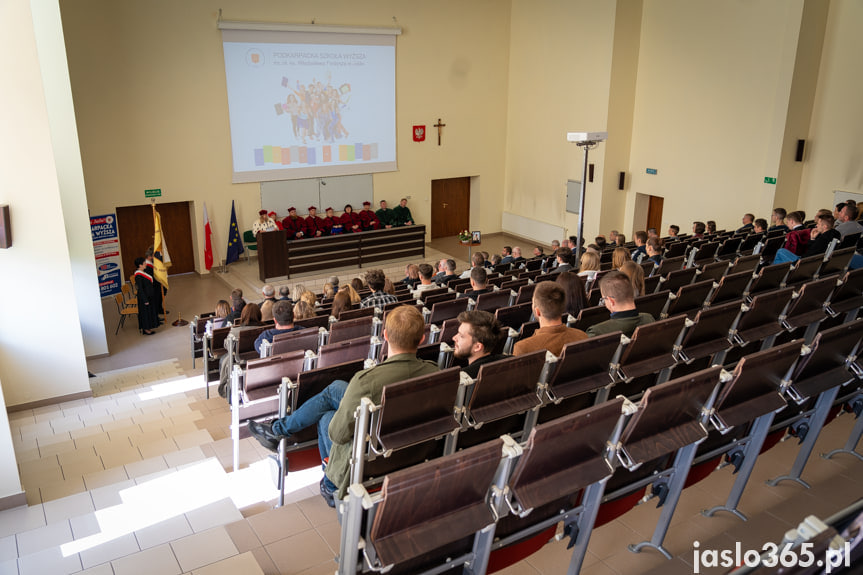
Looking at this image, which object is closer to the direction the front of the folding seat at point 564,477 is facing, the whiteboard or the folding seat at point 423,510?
the whiteboard

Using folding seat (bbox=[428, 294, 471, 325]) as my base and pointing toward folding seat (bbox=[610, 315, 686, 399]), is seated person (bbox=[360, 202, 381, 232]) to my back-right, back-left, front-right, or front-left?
back-left

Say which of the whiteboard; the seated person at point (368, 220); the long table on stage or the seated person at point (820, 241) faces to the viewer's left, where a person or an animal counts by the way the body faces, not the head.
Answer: the seated person at point (820, 241)

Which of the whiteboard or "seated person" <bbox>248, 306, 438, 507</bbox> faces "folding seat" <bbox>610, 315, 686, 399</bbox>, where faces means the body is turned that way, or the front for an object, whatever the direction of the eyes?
the whiteboard

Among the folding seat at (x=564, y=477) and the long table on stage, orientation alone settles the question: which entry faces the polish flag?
the folding seat

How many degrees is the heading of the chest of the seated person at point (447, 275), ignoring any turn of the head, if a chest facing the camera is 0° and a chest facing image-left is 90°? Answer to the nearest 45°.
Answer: approximately 135°

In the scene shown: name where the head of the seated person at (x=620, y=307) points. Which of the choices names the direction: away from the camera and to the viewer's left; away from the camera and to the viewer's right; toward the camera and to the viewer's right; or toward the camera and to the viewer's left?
away from the camera and to the viewer's left

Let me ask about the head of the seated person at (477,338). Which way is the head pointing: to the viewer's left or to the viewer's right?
to the viewer's left

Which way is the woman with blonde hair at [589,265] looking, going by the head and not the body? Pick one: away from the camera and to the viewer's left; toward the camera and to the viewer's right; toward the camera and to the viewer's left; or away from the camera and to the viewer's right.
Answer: away from the camera and to the viewer's left

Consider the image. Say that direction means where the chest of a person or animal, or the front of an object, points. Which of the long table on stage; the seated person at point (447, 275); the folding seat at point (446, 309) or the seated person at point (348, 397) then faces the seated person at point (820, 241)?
the long table on stage

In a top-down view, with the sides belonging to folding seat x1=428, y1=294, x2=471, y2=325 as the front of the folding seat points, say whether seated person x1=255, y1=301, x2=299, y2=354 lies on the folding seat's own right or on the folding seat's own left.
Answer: on the folding seat's own left

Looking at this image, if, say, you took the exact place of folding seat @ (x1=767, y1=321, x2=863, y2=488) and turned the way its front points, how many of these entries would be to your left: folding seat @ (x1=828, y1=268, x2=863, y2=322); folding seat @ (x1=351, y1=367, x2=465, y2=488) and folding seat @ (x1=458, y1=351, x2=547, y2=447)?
2

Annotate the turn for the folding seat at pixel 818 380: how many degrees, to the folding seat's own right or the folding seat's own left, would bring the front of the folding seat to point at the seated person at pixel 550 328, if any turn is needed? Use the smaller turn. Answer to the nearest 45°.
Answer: approximately 45° to the folding seat's own left

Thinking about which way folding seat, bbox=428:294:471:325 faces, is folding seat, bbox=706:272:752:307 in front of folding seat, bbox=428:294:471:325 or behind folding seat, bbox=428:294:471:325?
behind
